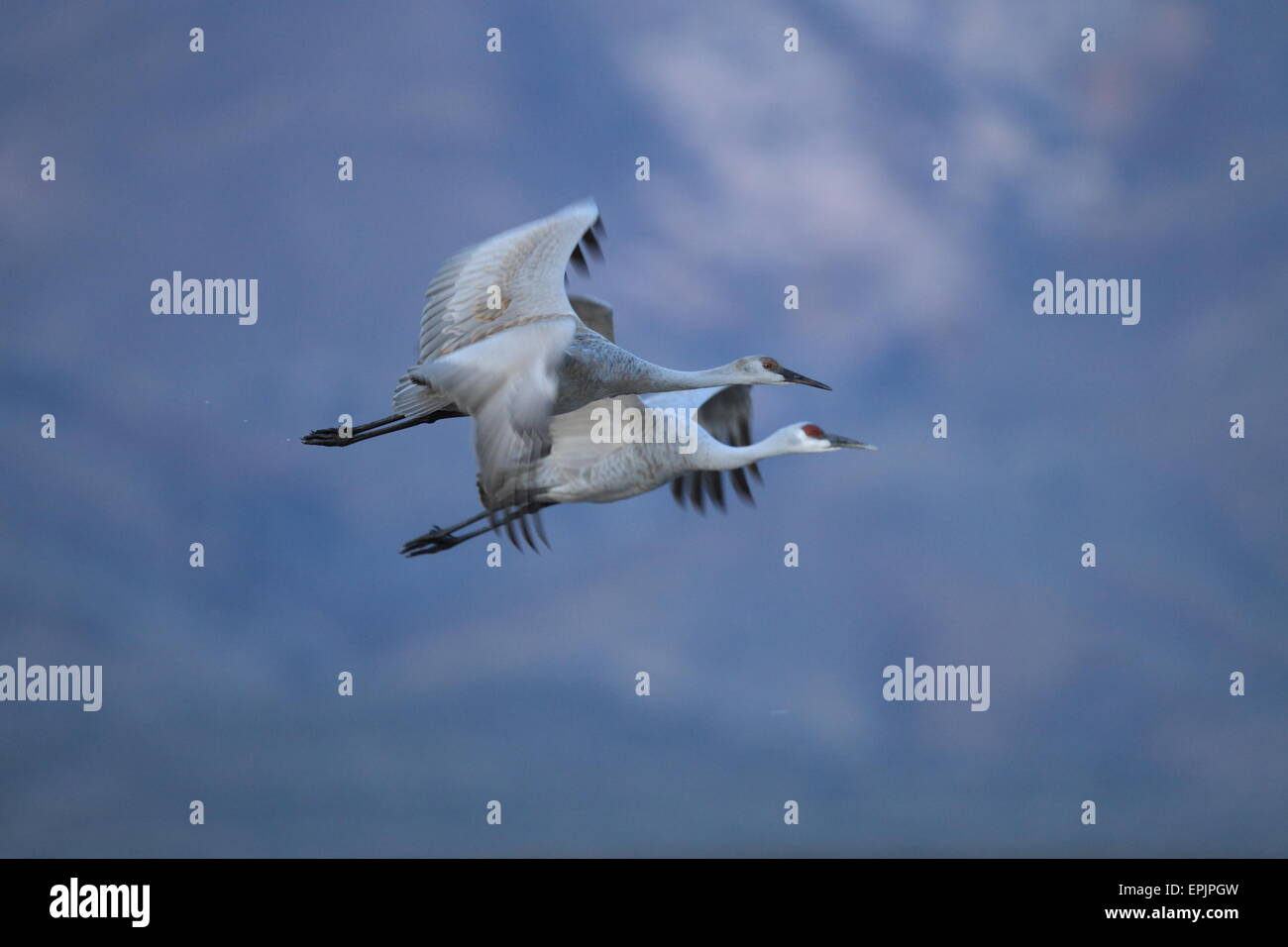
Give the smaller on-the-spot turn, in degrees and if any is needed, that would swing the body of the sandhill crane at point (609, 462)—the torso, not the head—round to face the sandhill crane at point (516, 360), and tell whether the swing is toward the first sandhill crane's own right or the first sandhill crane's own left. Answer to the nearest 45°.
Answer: approximately 135° to the first sandhill crane's own right

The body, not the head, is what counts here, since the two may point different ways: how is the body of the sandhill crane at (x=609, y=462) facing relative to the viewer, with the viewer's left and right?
facing to the right of the viewer

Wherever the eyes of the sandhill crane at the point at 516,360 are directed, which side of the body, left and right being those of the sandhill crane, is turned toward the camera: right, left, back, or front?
right

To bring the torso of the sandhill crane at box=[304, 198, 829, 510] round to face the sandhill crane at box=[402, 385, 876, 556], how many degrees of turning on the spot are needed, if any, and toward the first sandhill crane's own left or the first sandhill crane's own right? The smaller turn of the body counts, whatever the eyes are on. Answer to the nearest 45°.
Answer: approximately 45° to the first sandhill crane's own left

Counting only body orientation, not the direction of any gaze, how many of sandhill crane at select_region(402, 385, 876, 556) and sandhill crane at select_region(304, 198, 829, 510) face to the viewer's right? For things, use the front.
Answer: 2
